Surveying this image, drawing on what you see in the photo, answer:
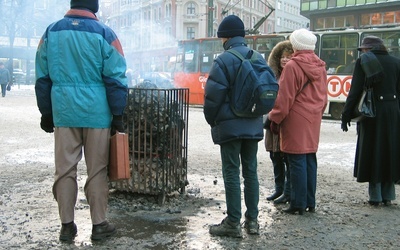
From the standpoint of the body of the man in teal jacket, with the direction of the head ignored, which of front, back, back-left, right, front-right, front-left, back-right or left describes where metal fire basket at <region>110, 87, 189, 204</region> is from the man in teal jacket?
front-right

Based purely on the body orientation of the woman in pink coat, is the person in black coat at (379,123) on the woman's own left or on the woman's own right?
on the woman's own right

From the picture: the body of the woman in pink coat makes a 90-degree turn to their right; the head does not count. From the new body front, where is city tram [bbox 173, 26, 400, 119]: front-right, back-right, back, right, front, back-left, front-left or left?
front-left

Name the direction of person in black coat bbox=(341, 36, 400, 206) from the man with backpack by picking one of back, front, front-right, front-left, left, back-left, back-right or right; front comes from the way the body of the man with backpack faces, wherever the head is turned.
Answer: right

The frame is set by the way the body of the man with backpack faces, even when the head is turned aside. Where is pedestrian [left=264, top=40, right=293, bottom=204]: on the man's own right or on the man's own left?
on the man's own right

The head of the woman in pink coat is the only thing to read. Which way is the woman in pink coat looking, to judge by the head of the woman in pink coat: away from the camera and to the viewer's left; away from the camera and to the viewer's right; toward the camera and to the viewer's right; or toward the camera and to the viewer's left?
away from the camera and to the viewer's left

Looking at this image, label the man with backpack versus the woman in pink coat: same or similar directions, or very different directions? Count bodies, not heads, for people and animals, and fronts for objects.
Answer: same or similar directions

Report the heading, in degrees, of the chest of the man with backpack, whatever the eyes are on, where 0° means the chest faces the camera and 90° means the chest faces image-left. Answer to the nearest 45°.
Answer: approximately 135°

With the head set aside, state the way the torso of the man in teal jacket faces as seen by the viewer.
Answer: away from the camera

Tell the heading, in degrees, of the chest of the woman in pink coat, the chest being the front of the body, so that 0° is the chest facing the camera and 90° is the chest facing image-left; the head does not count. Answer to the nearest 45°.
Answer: approximately 135°

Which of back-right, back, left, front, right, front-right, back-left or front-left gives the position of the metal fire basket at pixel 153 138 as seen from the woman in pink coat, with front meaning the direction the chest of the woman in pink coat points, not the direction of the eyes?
front-left

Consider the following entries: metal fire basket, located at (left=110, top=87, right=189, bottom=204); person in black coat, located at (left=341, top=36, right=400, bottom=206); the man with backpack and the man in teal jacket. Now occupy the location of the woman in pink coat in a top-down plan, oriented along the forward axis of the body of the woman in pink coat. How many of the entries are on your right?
1
